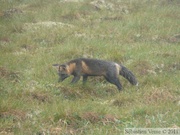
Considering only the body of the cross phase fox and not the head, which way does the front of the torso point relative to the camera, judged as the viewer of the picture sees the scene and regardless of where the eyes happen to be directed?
to the viewer's left
